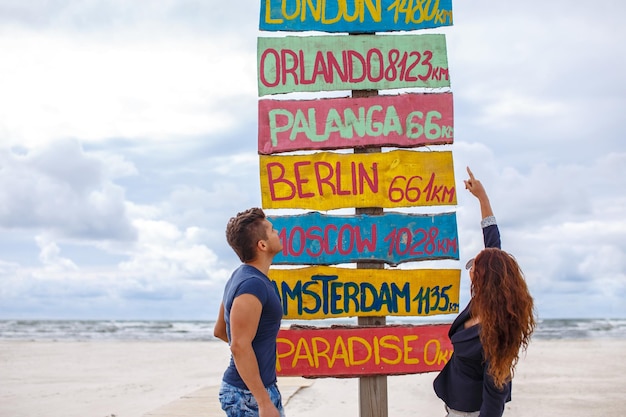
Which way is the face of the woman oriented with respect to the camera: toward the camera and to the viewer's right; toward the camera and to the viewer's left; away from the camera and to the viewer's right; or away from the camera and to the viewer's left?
away from the camera and to the viewer's left

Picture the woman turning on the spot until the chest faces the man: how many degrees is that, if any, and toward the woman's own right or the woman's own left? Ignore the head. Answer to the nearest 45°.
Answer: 0° — they already face them

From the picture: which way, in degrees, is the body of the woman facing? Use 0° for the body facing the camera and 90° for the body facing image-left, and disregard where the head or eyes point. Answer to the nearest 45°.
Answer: approximately 90°

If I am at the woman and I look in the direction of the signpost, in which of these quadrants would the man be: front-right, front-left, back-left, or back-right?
front-left
